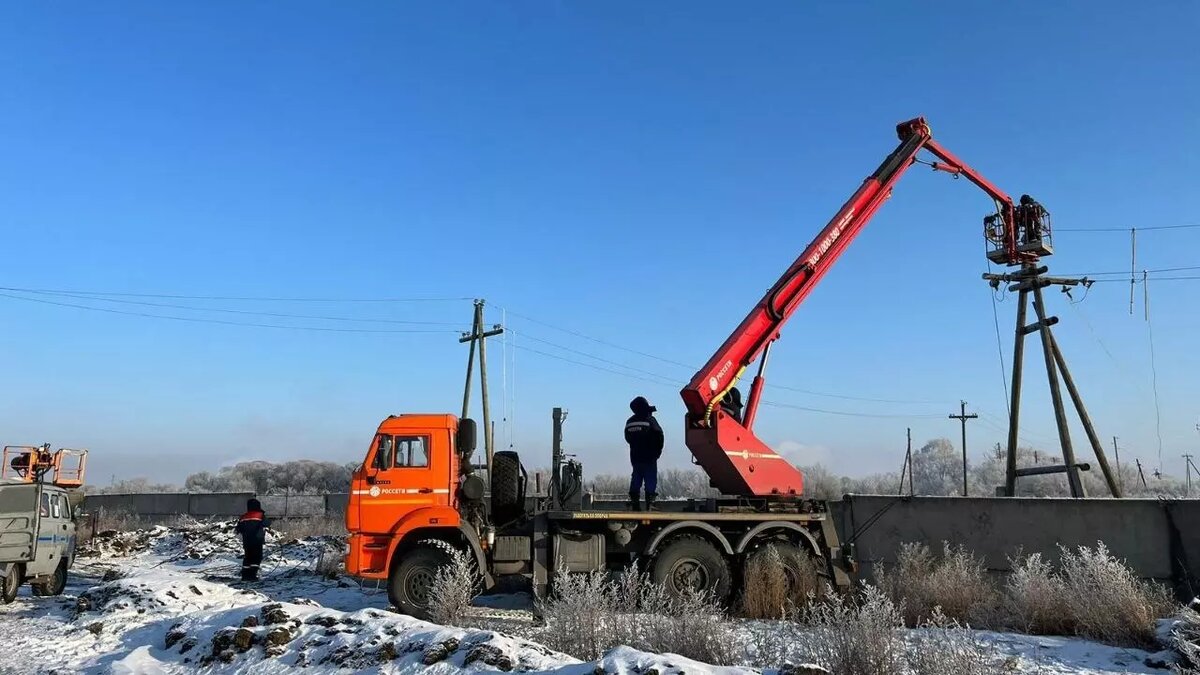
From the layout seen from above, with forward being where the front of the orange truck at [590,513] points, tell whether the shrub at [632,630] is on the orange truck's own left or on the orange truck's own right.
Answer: on the orange truck's own left

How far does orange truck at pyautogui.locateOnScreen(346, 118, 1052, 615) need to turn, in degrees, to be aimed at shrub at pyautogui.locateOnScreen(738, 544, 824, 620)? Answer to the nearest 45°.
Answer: approximately 180°

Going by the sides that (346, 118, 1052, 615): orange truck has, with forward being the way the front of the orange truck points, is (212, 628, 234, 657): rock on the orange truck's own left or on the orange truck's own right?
on the orange truck's own left

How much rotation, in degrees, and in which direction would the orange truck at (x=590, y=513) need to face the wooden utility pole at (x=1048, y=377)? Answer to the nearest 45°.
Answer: approximately 135° to its right

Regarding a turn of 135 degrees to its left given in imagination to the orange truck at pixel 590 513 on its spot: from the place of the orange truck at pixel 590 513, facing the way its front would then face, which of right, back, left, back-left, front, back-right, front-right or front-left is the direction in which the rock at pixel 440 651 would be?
front-right

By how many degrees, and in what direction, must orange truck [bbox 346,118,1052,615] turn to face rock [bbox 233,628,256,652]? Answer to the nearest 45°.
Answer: approximately 45° to its left

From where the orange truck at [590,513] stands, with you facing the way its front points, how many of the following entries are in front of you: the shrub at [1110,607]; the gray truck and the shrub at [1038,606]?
1

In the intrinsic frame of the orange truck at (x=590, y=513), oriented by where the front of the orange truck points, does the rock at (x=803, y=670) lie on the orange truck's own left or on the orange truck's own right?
on the orange truck's own left

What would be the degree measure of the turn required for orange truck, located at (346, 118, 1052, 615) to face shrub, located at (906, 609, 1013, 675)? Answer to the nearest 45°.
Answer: approximately 135° to its left

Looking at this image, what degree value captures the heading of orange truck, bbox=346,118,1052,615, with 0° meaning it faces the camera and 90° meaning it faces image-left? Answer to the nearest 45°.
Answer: approximately 90°

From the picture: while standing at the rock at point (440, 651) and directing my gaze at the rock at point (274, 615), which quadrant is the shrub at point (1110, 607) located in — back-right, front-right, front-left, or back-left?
back-right

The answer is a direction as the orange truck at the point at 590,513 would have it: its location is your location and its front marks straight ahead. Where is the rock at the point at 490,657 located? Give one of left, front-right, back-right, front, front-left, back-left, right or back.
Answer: left

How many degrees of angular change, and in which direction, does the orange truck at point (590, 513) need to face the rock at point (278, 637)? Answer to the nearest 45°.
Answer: approximately 45° to its left

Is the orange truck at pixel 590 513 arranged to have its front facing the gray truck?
yes

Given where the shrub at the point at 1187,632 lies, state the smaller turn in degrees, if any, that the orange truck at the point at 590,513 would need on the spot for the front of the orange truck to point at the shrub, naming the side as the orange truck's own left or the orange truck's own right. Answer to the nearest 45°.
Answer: approximately 135° to the orange truck's own left

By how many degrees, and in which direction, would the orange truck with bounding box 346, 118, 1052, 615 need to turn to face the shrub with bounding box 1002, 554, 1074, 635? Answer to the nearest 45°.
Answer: approximately 180°
